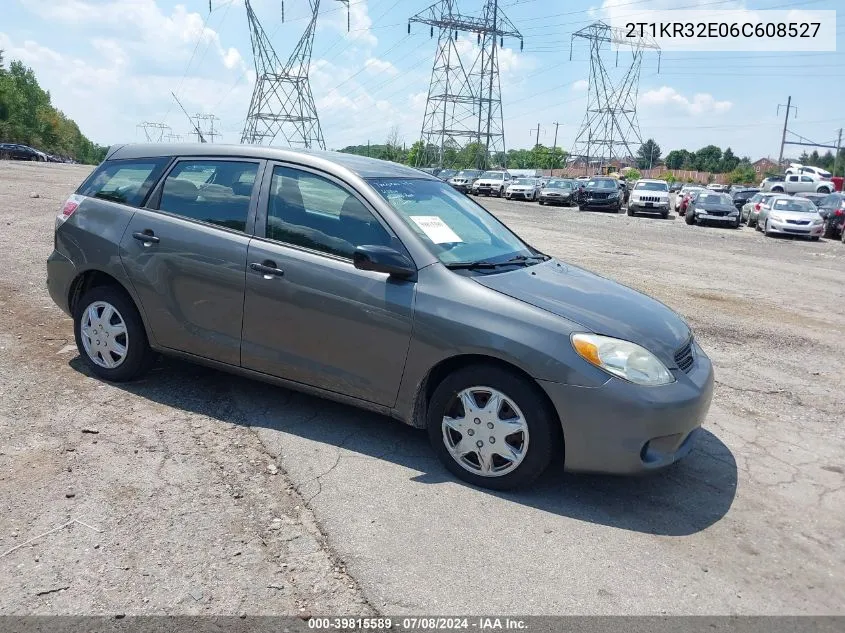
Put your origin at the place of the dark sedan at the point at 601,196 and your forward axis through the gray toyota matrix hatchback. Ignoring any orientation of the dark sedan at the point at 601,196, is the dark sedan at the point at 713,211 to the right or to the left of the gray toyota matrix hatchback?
left

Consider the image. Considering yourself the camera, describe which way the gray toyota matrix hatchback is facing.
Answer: facing the viewer and to the right of the viewer

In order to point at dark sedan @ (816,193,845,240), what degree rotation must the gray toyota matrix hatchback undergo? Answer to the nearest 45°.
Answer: approximately 90° to its left

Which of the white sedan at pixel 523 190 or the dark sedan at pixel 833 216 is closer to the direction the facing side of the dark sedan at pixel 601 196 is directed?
the dark sedan

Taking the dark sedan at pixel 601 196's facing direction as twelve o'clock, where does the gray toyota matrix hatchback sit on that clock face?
The gray toyota matrix hatchback is roughly at 12 o'clock from the dark sedan.

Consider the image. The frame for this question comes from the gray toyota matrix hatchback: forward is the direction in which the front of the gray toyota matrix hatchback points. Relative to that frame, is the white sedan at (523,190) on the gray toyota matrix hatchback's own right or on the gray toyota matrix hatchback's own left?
on the gray toyota matrix hatchback's own left

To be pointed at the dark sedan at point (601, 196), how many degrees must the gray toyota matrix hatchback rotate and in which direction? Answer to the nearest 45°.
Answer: approximately 135° to its left

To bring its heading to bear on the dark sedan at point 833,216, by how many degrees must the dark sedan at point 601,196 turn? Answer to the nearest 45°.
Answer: approximately 45° to its left

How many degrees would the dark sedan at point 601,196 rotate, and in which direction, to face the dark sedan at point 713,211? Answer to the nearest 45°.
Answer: approximately 45° to its left

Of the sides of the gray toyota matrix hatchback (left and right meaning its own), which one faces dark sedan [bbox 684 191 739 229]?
left

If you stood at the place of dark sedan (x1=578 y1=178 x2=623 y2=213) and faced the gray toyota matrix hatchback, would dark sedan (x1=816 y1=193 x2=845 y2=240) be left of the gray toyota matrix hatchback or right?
left

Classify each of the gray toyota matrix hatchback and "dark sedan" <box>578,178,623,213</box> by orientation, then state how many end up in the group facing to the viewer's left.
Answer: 0

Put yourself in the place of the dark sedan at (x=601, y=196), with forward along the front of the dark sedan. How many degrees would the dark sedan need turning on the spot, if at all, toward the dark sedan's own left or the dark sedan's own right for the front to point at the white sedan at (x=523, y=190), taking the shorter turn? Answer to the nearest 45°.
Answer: approximately 135° to the dark sedan's own right
